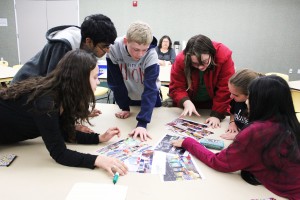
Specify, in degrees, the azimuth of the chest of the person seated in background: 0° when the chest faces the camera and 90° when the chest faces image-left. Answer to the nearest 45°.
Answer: approximately 0°

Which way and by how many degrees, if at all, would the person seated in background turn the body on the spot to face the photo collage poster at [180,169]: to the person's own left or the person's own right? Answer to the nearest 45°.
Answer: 0° — they already face it

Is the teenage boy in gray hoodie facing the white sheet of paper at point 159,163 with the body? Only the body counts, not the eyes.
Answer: yes

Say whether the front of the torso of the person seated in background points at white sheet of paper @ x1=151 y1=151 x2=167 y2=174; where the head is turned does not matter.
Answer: yes

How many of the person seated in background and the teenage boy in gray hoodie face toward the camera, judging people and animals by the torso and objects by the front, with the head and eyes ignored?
2
